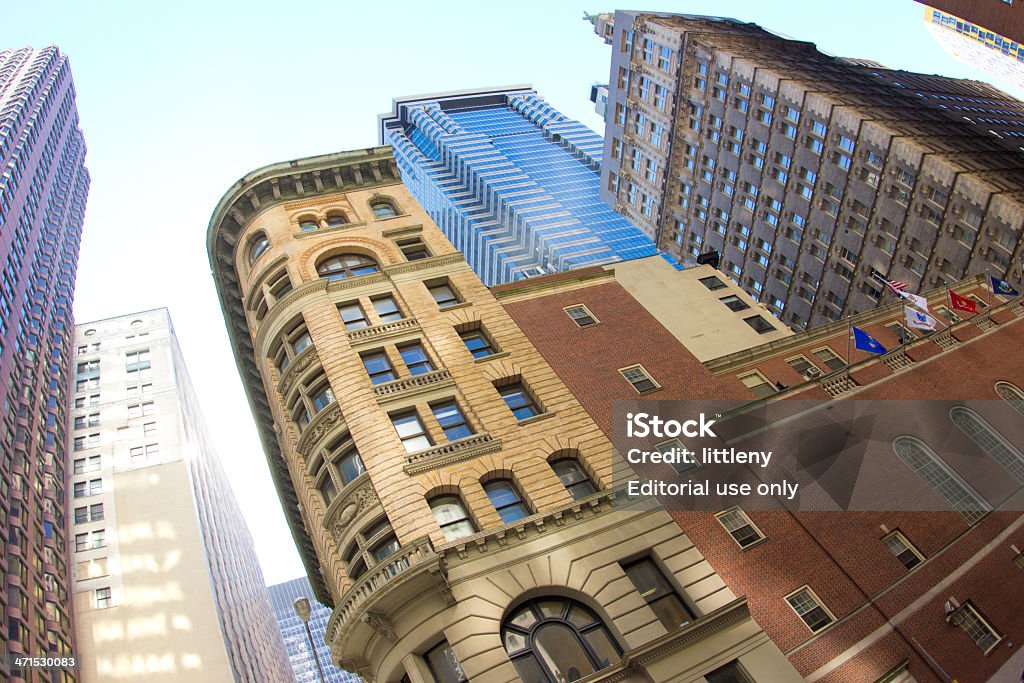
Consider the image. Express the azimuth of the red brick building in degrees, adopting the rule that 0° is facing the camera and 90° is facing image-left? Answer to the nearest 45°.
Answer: approximately 45°
